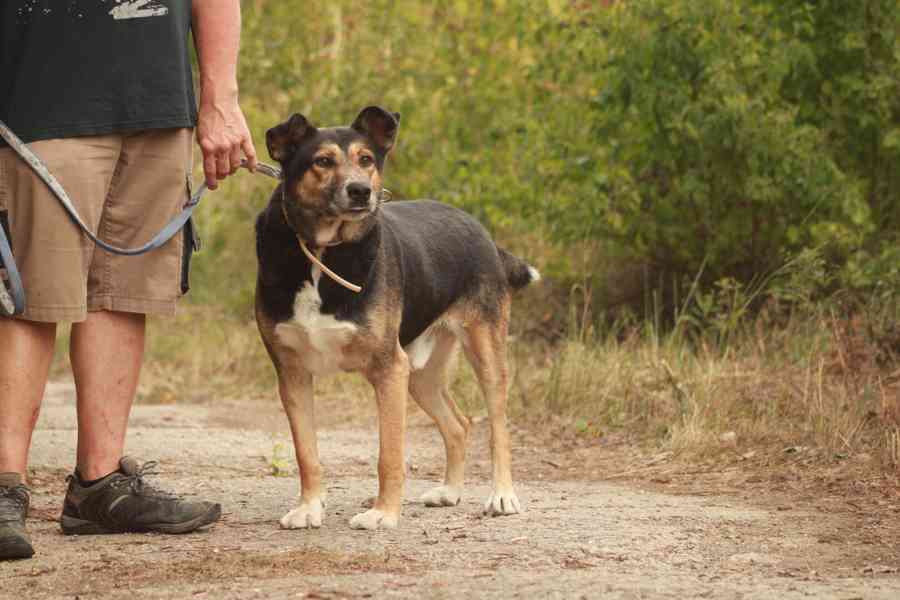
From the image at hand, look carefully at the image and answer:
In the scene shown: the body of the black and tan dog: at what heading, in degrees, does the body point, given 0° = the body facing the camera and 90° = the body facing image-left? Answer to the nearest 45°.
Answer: approximately 45°

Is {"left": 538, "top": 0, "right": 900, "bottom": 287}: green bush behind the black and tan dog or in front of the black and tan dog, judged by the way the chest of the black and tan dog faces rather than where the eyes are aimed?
behind
